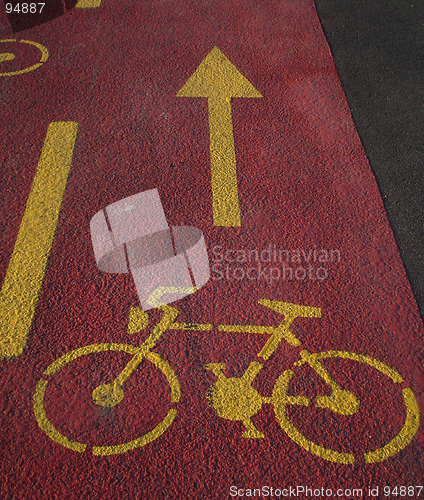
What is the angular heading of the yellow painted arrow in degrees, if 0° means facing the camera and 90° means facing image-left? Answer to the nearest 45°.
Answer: approximately 180°

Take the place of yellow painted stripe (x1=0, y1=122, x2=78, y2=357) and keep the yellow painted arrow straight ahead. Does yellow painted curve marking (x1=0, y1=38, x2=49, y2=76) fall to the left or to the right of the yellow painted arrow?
left

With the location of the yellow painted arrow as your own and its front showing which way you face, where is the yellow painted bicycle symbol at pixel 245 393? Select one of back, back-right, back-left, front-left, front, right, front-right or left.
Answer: back

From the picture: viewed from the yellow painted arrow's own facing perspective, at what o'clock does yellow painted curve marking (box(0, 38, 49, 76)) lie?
The yellow painted curve marking is roughly at 10 o'clock from the yellow painted arrow.

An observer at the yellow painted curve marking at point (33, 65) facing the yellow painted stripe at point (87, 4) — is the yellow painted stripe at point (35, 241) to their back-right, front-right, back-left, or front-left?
back-right

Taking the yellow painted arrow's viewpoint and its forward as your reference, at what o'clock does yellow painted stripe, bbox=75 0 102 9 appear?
The yellow painted stripe is roughly at 11 o'clock from the yellow painted arrow.

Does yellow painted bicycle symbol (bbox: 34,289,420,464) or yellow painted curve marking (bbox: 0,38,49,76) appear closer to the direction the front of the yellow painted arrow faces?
the yellow painted curve marking

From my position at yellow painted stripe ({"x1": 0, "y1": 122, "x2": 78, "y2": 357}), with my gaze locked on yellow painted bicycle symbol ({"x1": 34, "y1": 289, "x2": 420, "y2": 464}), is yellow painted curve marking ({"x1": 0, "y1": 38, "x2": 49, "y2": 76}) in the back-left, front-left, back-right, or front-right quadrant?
back-left
